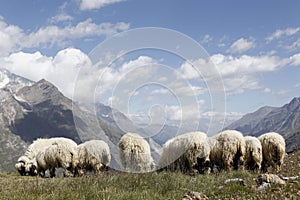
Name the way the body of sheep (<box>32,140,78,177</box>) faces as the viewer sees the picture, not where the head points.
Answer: to the viewer's left

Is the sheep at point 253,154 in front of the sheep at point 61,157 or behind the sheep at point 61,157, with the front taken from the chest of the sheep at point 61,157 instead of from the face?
behind

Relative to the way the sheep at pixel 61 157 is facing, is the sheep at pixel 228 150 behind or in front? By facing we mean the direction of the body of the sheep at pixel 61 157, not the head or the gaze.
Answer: behind

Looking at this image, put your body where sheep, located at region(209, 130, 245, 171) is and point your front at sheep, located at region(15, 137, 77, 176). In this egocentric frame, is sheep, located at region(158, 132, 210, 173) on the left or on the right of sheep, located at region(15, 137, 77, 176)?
left
